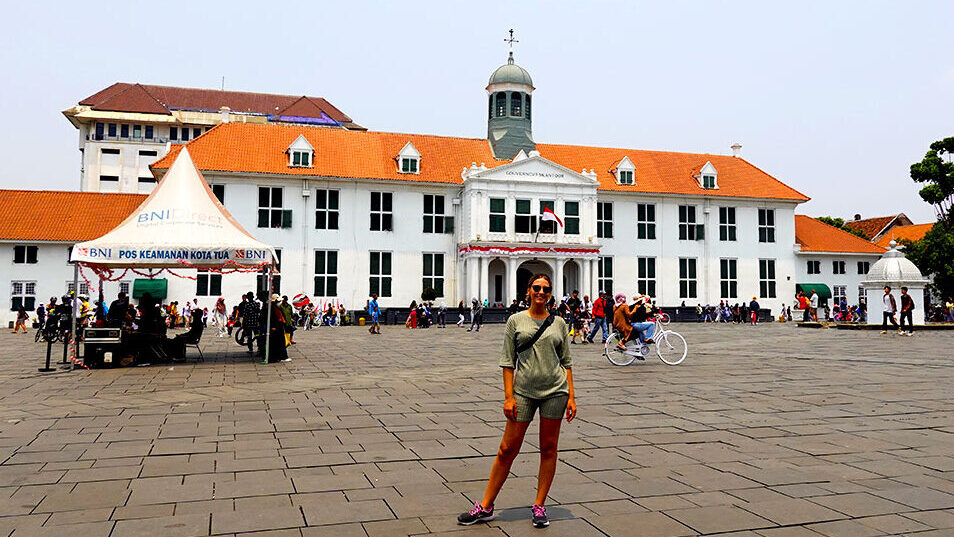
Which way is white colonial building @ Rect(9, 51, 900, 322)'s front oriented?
toward the camera

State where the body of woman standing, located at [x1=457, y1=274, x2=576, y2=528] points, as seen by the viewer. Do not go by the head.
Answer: toward the camera

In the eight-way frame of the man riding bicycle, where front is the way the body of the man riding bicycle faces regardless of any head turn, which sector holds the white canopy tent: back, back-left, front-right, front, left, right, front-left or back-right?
back

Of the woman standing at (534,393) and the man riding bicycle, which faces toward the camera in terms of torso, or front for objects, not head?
the woman standing

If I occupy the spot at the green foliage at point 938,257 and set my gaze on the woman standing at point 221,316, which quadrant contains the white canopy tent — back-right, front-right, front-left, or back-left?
front-left

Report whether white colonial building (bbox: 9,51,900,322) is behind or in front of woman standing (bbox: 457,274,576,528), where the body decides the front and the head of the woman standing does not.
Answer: behind

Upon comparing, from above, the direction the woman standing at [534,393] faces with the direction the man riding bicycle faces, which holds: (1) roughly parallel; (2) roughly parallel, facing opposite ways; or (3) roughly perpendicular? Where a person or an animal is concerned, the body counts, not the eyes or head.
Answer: roughly perpendicular

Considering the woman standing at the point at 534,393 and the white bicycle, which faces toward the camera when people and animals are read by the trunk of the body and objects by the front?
the woman standing

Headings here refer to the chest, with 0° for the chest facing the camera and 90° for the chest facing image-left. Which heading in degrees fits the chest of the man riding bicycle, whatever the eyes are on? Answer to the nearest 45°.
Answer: approximately 270°

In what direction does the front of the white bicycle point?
to the viewer's right

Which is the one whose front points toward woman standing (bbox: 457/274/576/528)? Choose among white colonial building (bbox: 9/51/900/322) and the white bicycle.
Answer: the white colonial building

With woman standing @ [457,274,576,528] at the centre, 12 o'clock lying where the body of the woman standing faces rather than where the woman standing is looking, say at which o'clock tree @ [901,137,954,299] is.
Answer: The tree is roughly at 7 o'clock from the woman standing.

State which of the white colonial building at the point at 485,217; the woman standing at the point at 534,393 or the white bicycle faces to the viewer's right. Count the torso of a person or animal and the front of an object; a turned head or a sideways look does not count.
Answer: the white bicycle

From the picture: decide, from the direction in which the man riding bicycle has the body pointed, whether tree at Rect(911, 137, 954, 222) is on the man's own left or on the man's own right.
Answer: on the man's own left

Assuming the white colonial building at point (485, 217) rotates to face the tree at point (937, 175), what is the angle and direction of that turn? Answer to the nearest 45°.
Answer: approximately 90° to its left
